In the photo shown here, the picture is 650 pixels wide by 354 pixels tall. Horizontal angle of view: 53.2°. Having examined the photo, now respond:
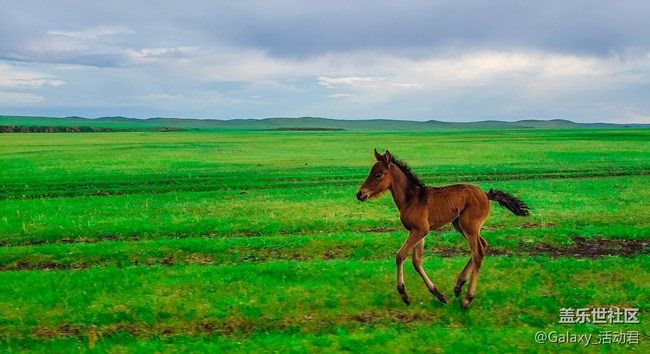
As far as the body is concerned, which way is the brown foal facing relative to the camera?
to the viewer's left
